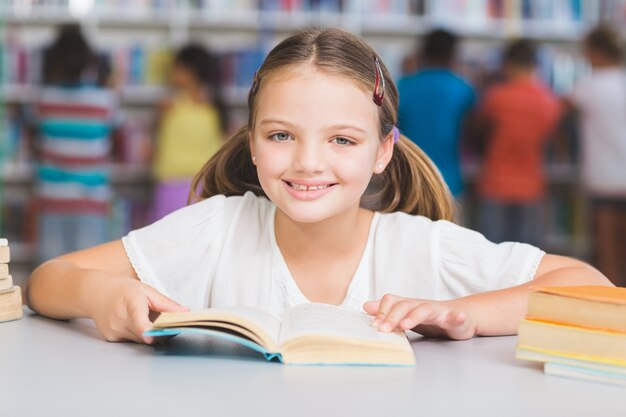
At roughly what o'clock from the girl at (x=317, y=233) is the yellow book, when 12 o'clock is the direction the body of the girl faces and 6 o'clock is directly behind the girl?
The yellow book is roughly at 11 o'clock from the girl.

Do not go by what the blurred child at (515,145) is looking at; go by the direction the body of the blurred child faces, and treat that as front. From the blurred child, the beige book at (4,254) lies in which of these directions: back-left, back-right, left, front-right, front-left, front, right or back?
back

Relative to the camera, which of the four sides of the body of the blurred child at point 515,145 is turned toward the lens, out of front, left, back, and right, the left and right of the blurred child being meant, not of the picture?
back

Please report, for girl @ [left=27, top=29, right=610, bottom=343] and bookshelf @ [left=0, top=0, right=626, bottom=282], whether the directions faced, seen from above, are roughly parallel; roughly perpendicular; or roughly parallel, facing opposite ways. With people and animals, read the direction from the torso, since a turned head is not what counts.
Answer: roughly parallel

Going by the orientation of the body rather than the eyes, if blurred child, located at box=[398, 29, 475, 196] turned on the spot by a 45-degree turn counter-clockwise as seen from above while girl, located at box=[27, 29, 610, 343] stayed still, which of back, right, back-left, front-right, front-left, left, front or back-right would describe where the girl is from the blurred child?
back-left

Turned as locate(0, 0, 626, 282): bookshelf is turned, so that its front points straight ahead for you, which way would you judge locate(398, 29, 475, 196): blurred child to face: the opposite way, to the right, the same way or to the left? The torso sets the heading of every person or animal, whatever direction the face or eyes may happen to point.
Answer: the opposite way

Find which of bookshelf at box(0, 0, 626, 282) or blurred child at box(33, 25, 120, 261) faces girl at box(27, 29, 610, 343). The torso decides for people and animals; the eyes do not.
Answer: the bookshelf

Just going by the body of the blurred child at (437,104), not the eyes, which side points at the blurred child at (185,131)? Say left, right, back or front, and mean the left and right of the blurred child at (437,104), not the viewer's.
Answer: left

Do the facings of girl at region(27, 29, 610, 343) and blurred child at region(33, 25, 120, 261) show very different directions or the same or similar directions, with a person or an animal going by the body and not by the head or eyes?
very different directions

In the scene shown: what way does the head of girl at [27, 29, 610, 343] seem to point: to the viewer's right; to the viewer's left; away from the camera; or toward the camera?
toward the camera

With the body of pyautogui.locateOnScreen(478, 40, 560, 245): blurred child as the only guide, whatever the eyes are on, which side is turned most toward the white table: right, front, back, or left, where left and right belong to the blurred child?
back

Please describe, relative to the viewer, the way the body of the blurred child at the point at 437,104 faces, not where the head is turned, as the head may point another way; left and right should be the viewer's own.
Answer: facing away from the viewer

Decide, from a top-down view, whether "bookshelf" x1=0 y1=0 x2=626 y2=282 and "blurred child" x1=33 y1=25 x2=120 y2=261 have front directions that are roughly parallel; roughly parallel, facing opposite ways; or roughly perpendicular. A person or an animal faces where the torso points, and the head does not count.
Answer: roughly parallel, facing opposite ways

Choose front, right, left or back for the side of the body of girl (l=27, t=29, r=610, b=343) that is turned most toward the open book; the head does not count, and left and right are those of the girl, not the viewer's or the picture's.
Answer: front

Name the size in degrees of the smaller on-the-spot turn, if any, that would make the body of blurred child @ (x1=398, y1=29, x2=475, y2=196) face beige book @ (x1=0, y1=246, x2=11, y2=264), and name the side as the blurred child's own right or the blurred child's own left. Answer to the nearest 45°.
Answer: approximately 180°

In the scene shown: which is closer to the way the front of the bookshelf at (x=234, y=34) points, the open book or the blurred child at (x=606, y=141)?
the open book

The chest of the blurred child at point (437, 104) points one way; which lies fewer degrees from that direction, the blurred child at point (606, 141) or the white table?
the blurred child

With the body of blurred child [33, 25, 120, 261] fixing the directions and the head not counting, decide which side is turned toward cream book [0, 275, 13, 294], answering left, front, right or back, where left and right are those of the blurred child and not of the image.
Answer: back

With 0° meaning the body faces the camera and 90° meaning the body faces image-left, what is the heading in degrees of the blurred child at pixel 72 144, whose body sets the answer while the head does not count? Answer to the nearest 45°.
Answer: approximately 180°

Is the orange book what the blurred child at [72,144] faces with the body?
no

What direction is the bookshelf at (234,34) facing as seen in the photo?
toward the camera

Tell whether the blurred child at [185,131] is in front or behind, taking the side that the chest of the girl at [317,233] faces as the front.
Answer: behind

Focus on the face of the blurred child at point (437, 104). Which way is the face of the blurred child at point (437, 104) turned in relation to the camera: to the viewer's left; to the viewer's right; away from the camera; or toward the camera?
away from the camera

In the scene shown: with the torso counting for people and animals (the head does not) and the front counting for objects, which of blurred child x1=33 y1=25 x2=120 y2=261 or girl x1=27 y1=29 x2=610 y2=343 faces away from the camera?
the blurred child
